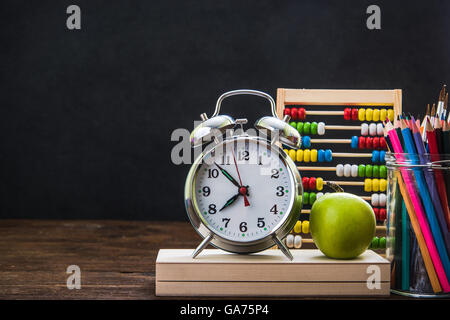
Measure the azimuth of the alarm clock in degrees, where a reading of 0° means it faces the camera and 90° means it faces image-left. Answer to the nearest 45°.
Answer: approximately 0°
